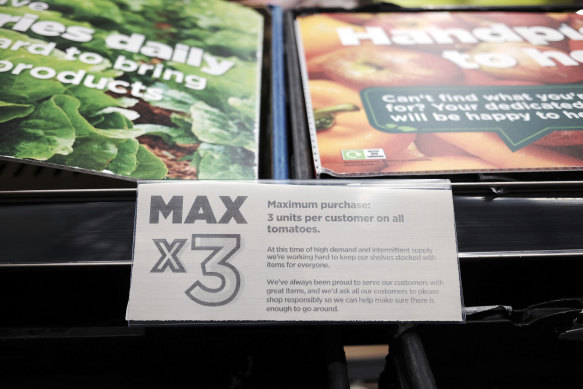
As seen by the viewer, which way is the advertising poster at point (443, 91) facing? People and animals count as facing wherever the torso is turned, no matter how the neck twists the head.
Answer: toward the camera

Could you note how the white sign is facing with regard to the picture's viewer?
facing the viewer

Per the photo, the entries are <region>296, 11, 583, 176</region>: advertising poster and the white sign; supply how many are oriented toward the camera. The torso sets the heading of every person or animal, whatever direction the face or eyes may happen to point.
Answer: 2
